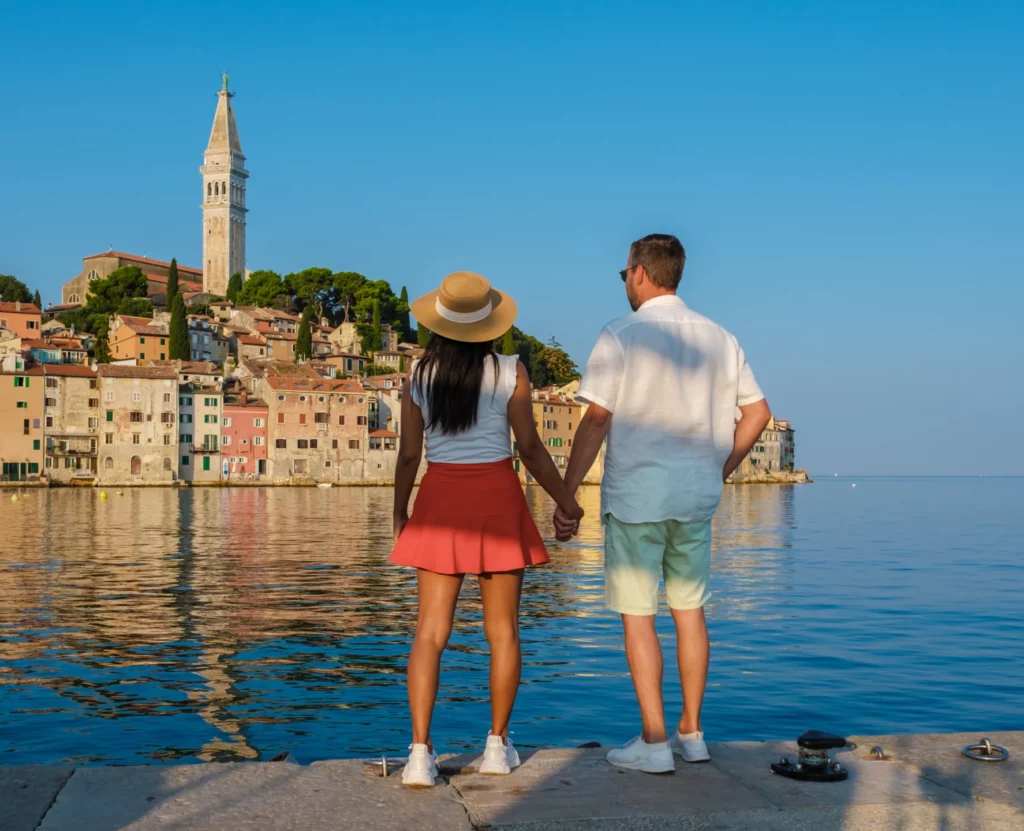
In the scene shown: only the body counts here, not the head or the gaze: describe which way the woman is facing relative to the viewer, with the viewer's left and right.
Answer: facing away from the viewer

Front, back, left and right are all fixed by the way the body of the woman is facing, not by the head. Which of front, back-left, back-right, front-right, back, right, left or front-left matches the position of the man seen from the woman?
right

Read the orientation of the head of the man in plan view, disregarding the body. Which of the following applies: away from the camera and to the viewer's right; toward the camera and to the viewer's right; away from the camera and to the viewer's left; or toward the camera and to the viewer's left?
away from the camera and to the viewer's left

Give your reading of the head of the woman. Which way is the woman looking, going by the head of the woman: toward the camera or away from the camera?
away from the camera
